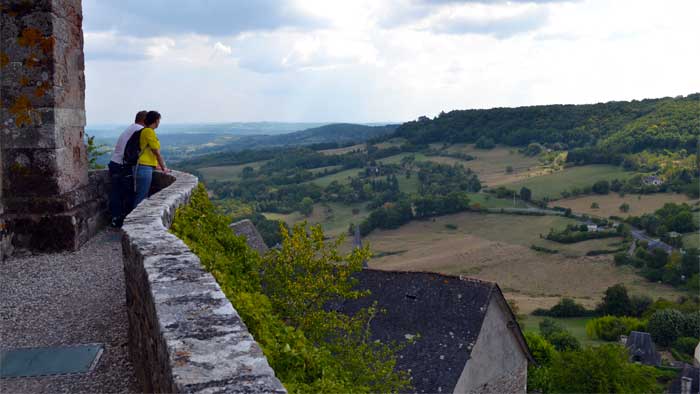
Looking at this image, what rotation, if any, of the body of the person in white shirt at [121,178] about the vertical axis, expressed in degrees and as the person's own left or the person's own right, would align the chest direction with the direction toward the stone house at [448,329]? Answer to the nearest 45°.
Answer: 0° — they already face it

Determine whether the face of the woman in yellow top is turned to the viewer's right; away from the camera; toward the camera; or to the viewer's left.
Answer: to the viewer's right

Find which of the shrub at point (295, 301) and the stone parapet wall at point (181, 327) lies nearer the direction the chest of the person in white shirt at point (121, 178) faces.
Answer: the shrub

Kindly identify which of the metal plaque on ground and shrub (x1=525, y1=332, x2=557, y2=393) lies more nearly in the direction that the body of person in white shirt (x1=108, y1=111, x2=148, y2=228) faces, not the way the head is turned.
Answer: the shrub

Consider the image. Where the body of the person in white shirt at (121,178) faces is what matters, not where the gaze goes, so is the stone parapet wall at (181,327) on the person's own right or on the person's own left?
on the person's own right
